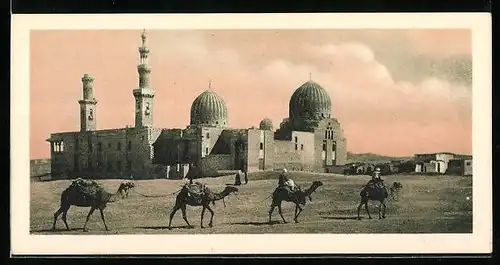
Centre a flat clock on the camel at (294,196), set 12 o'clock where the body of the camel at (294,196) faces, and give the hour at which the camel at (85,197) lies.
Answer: the camel at (85,197) is roughly at 6 o'clock from the camel at (294,196).

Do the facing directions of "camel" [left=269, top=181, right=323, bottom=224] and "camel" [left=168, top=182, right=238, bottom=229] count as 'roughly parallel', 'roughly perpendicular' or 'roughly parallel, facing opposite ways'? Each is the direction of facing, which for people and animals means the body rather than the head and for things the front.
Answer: roughly parallel

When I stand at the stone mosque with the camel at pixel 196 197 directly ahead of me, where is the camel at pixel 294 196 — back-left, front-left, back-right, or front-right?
front-left

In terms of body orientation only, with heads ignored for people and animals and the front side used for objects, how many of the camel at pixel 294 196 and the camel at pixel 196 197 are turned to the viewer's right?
2

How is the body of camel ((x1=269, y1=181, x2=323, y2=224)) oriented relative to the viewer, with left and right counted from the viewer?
facing to the right of the viewer

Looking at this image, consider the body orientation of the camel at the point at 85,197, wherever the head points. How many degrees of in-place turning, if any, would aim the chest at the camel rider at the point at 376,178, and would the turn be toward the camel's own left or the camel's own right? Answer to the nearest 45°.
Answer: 0° — it already faces them

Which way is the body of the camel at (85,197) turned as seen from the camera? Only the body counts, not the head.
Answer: to the viewer's right

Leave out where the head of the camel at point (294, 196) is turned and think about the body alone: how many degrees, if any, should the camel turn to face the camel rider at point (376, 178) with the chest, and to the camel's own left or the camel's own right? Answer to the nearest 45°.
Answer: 0° — it already faces them

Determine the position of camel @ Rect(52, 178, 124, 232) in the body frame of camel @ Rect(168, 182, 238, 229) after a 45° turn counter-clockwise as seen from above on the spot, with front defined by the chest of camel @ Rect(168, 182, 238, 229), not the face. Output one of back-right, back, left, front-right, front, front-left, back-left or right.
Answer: back-left

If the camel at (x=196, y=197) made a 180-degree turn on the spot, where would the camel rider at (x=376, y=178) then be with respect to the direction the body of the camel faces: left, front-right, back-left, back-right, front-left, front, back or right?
back

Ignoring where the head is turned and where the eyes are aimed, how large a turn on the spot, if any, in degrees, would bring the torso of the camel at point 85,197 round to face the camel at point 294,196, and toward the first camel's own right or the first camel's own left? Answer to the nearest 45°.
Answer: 0° — it already faces it

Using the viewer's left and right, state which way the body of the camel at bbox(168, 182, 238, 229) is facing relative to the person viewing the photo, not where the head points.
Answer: facing to the right of the viewer

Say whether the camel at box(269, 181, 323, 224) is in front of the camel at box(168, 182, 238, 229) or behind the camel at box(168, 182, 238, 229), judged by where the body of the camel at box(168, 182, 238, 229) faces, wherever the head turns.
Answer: in front
